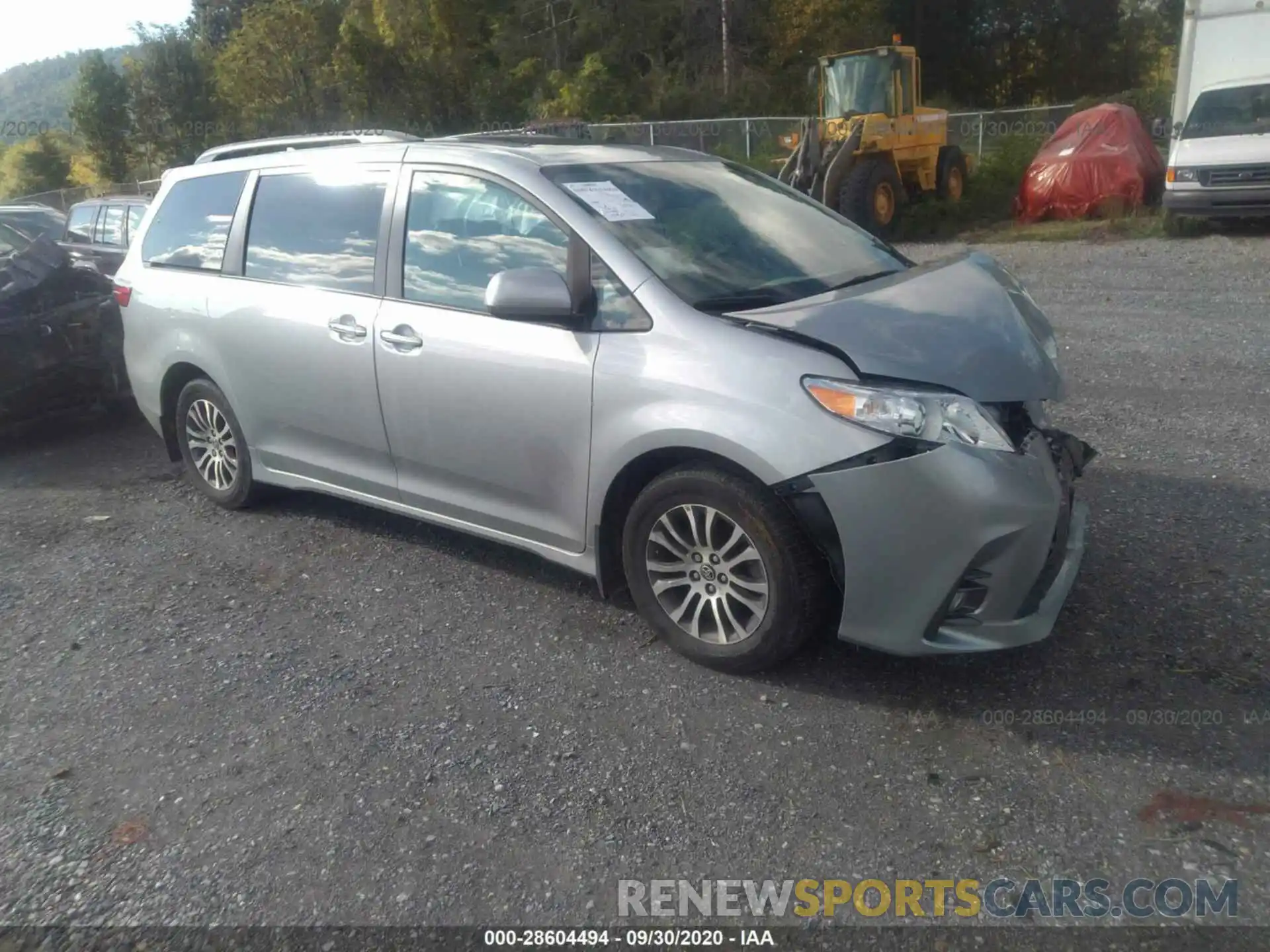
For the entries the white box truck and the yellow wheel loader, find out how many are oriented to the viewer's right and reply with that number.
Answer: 0

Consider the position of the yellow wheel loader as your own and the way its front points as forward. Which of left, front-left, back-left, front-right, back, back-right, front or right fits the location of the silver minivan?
front-left

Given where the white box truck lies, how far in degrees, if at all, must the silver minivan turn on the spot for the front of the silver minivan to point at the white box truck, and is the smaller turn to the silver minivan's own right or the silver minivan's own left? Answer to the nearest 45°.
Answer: approximately 90° to the silver minivan's own left

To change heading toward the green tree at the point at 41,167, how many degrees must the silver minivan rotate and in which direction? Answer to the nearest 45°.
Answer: approximately 180°

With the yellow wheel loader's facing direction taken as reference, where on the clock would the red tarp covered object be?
The red tarp covered object is roughly at 7 o'clock from the yellow wheel loader.

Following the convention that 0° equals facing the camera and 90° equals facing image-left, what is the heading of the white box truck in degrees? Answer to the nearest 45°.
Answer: approximately 0°

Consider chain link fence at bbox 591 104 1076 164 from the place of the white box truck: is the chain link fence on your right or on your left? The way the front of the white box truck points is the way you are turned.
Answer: on your right

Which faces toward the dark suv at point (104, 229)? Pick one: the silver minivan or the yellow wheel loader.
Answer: the yellow wheel loader
